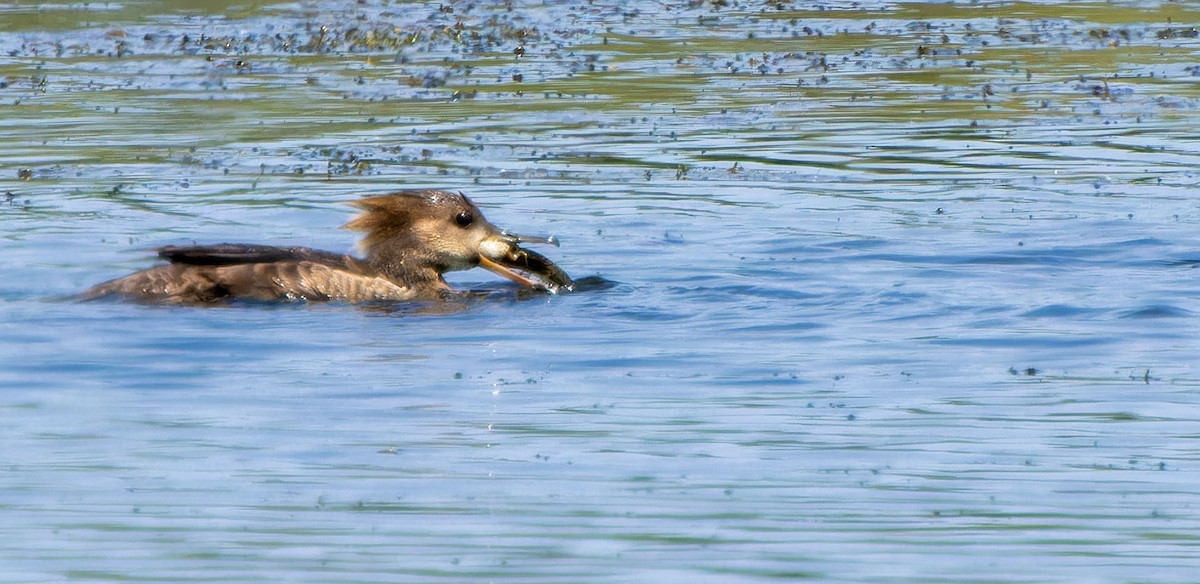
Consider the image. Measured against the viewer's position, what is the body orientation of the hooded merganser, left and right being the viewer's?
facing to the right of the viewer
